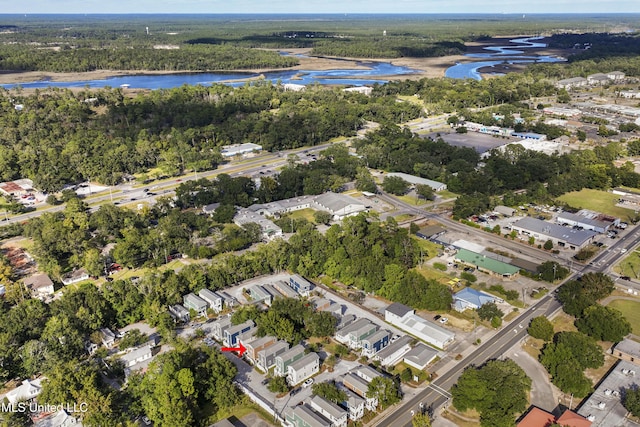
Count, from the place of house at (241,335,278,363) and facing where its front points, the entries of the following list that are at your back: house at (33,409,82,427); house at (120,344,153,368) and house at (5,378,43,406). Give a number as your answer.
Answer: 0

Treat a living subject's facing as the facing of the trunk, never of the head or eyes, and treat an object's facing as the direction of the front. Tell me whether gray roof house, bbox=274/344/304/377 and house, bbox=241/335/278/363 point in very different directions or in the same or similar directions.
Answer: same or similar directions

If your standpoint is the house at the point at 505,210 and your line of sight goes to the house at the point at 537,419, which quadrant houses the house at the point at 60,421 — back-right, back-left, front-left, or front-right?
front-right

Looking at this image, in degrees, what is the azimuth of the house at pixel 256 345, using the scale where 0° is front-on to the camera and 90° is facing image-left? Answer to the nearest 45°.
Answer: approximately 45°

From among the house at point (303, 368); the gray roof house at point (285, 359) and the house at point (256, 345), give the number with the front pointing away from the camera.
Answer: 0

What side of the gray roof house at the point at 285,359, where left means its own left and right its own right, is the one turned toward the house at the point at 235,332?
right

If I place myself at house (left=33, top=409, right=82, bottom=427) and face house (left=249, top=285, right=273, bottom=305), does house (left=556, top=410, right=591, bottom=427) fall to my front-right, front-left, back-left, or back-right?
front-right

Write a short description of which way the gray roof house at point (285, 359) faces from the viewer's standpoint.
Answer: facing the viewer and to the left of the viewer

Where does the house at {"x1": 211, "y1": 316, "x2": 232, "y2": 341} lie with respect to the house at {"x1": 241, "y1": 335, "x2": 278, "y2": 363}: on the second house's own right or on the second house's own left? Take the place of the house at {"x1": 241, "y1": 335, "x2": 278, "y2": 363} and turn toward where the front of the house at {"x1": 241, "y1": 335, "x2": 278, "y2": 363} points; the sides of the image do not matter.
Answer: on the second house's own right

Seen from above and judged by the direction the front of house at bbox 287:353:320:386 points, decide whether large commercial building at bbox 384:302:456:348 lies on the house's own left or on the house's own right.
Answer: on the house's own left

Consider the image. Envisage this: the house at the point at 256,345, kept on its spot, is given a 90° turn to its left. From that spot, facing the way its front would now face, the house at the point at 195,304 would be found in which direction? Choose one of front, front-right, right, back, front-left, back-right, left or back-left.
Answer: back

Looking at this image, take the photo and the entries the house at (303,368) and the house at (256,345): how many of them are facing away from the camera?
0
